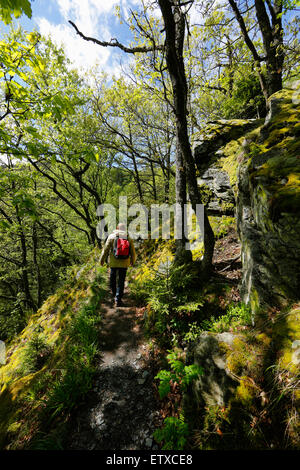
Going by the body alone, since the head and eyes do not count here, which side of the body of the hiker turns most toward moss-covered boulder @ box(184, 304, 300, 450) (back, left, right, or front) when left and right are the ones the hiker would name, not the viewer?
back

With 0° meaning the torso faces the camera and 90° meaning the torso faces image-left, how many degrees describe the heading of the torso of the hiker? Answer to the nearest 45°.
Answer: approximately 180°

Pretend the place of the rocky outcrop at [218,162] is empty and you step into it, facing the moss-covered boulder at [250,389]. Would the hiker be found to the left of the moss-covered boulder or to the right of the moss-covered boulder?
right

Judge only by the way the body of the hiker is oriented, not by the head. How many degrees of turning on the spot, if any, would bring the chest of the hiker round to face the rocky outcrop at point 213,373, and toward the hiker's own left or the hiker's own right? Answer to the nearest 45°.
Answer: approximately 180°

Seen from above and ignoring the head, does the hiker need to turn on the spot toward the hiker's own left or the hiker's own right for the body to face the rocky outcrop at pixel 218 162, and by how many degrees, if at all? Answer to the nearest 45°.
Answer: approximately 90° to the hiker's own right

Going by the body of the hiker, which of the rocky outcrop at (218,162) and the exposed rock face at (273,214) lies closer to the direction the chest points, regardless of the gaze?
the rocky outcrop
